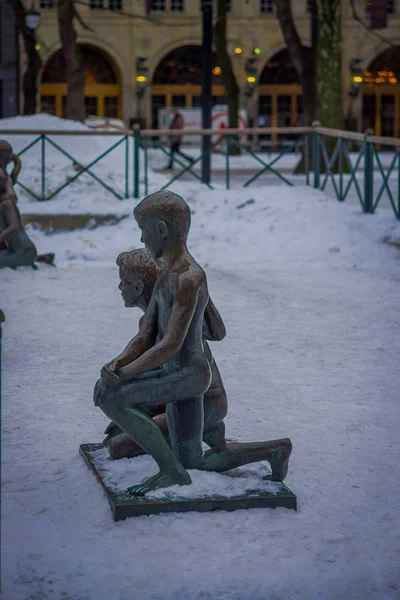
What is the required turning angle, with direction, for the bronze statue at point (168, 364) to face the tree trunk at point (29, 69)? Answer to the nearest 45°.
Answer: approximately 90° to its right

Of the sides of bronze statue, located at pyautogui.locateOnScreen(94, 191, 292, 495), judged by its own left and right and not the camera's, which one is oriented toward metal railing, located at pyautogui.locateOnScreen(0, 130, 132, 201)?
right

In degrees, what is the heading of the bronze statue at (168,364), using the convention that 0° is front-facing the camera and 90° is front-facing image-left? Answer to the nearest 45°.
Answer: approximately 90°

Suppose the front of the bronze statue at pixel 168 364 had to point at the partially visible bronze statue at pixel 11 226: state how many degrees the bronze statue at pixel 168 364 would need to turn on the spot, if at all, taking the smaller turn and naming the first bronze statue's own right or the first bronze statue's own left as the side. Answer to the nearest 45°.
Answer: approximately 90° to the first bronze statue's own right
